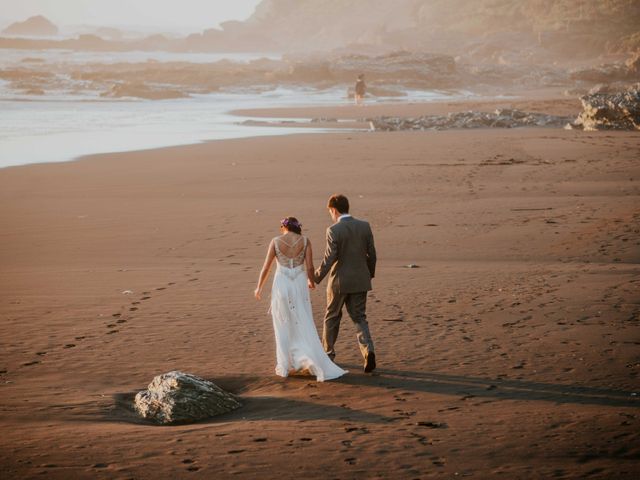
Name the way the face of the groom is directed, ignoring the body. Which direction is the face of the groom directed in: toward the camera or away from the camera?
away from the camera

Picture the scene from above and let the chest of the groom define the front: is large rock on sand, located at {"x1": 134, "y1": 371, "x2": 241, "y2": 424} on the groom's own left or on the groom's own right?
on the groom's own left

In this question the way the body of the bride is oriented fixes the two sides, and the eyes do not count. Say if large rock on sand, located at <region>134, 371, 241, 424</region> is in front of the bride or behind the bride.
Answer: behind

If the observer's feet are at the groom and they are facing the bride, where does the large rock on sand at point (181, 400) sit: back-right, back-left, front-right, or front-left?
front-left

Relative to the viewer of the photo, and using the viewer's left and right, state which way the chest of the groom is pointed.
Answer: facing away from the viewer and to the left of the viewer

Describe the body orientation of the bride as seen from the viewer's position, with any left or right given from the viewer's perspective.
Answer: facing away from the viewer

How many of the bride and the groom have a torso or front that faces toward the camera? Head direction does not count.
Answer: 0

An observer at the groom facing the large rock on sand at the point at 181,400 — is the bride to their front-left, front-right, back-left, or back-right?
front-right
